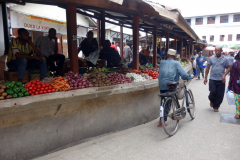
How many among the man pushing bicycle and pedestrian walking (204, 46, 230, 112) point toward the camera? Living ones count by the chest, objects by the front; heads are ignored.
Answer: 1

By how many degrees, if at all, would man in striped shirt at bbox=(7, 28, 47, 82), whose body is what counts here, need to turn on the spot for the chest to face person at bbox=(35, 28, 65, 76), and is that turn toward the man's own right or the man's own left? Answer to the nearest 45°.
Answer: approximately 90° to the man's own left

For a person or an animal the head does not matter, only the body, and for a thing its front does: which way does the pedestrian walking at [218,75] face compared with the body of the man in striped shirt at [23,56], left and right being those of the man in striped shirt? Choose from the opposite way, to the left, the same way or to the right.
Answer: to the right

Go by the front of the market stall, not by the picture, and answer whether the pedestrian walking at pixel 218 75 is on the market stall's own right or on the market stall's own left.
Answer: on the market stall's own left

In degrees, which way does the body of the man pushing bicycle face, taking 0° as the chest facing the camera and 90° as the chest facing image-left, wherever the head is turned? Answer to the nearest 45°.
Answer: approximately 225°

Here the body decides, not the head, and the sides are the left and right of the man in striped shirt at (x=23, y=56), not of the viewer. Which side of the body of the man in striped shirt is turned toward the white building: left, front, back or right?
left

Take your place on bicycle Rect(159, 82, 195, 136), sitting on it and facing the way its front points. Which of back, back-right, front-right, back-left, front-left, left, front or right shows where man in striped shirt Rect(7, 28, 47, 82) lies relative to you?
back-left

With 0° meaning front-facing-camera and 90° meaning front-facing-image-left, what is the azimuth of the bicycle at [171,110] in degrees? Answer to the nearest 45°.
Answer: approximately 225°

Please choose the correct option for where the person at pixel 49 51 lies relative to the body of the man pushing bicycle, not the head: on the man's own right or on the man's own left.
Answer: on the man's own left

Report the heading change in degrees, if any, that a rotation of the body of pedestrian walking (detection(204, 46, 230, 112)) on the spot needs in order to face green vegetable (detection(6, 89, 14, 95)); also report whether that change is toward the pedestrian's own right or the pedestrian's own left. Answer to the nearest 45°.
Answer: approximately 45° to the pedestrian's own right

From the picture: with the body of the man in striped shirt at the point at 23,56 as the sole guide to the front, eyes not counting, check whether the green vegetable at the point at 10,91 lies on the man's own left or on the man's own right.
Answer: on the man's own right
